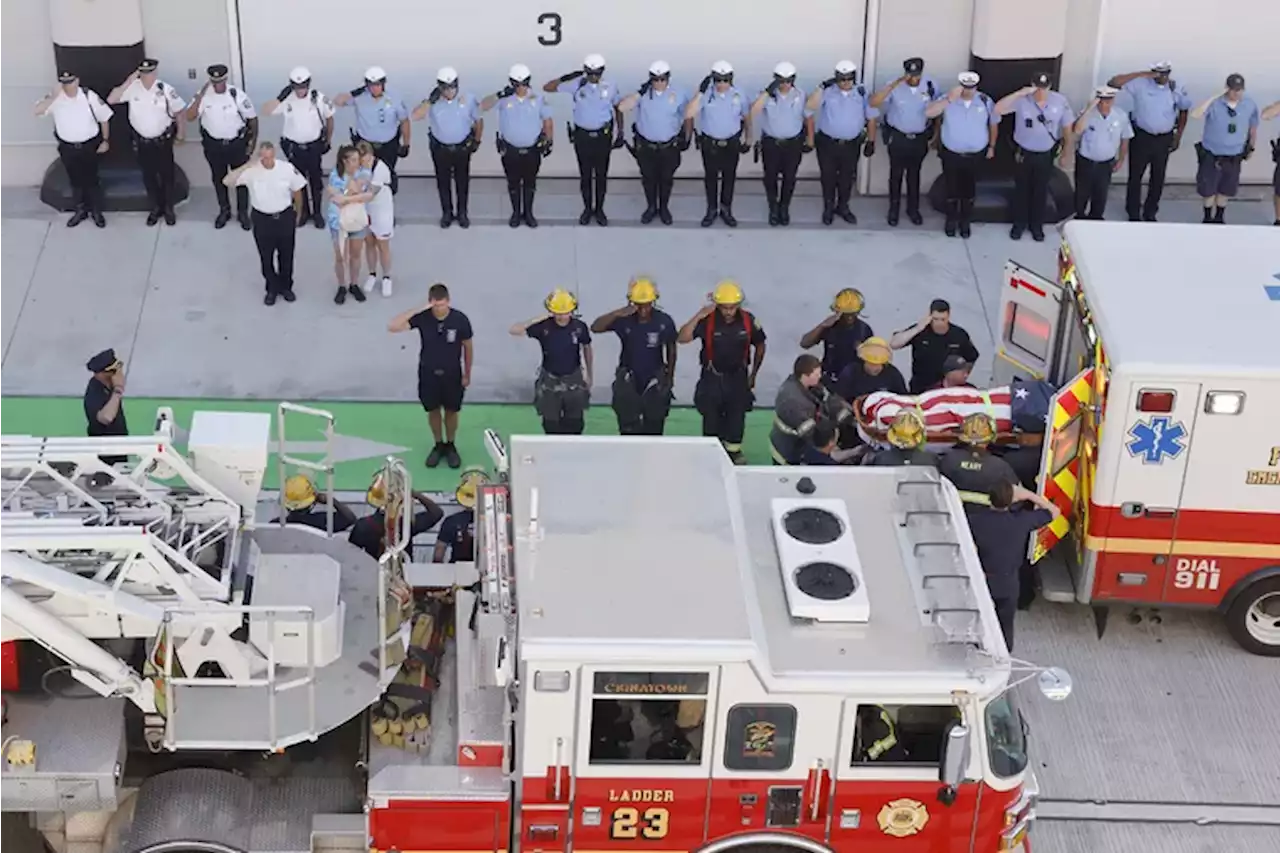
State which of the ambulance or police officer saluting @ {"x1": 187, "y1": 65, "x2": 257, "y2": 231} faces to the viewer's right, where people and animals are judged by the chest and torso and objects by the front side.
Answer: the ambulance

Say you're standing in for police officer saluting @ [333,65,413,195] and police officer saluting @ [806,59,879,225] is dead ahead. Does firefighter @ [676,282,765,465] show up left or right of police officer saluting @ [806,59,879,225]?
right

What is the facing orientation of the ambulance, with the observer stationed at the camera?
facing to the right of the viewer

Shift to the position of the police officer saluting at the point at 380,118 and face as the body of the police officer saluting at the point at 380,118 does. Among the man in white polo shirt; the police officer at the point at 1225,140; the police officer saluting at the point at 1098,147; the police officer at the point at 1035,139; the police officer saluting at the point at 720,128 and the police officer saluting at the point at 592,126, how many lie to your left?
5

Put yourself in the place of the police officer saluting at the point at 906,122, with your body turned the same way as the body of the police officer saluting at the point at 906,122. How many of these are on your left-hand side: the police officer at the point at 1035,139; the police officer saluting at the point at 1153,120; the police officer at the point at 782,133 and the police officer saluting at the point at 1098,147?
3

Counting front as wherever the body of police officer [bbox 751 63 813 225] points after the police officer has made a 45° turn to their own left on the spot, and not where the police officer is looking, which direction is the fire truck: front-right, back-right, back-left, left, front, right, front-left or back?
front-right

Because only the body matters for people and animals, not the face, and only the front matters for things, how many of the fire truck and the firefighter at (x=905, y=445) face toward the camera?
0

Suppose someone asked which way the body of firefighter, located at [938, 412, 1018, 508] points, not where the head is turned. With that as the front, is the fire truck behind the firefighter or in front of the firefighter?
behind

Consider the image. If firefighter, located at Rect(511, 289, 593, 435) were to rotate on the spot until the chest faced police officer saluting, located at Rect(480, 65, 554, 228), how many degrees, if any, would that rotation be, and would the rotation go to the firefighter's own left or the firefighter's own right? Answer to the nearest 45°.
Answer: approximately 180°

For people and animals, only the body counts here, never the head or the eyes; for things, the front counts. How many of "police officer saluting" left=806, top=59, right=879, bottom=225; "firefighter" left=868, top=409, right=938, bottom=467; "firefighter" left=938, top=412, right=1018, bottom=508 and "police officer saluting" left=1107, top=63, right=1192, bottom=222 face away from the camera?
2

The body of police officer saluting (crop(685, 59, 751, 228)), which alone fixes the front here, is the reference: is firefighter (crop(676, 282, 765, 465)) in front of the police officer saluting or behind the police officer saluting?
in front

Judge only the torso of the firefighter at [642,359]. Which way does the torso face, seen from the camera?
toward the camera

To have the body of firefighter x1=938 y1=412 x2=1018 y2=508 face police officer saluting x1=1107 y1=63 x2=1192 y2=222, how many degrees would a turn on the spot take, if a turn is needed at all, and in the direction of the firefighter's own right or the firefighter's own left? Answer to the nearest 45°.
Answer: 0° — they already face them

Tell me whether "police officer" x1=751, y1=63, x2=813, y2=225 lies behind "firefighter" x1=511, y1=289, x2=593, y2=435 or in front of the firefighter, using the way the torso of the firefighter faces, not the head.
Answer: behind

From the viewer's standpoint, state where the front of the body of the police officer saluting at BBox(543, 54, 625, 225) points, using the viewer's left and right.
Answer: facing the viewer

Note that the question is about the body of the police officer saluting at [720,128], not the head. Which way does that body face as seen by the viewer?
toward the camera

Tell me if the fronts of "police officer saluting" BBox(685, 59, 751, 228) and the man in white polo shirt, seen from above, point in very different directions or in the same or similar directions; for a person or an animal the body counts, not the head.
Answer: same or similar directions

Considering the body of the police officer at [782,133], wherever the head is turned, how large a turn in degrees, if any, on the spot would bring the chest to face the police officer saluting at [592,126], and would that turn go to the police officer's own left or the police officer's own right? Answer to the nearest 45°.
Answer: approximately 90° to the police officer's own right
